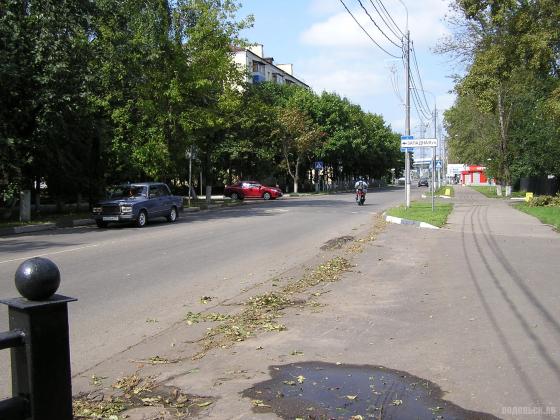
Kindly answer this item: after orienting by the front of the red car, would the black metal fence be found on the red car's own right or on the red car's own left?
on the red car's own right

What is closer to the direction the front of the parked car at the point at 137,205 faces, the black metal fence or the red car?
the black metal fence

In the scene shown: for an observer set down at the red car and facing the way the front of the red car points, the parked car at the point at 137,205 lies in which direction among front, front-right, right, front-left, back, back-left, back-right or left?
right

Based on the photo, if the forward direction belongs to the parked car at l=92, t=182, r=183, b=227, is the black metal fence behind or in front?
in front

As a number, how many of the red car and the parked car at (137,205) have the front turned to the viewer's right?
1

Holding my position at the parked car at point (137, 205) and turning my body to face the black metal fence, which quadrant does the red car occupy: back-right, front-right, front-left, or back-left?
back-left

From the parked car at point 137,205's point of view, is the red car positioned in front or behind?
behind

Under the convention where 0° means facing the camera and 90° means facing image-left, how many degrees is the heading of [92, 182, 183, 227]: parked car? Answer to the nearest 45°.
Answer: approximately 45°

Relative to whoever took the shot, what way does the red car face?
facing to the right of the viewer

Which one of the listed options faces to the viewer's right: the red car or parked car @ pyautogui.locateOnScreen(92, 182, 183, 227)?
the red car
